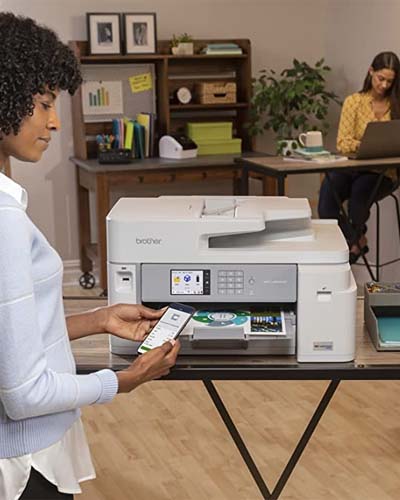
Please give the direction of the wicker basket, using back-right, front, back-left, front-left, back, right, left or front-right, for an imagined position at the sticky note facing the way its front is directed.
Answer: left

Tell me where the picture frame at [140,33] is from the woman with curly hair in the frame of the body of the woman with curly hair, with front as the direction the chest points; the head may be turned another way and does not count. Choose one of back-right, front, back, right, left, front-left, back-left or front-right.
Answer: left

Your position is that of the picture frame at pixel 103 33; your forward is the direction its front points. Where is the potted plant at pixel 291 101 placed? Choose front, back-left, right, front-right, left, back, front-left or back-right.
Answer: left

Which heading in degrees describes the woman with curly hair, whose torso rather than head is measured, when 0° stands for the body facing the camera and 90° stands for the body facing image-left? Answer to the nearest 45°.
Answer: approximately 270°

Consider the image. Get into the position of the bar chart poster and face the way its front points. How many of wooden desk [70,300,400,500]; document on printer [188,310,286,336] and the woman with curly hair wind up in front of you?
3

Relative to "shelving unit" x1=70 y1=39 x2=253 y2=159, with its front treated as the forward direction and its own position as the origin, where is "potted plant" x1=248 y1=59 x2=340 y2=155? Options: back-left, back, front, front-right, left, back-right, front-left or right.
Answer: left

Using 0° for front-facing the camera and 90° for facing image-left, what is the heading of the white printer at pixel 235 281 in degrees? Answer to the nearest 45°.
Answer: approximately 0°

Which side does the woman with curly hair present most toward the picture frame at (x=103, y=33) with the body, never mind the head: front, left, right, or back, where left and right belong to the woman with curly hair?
left

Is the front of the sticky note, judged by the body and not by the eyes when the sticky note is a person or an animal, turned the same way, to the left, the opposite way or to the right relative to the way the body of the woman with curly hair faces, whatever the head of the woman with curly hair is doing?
to the right

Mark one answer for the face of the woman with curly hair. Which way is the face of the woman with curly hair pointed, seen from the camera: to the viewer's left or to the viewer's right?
to the viewer's right
